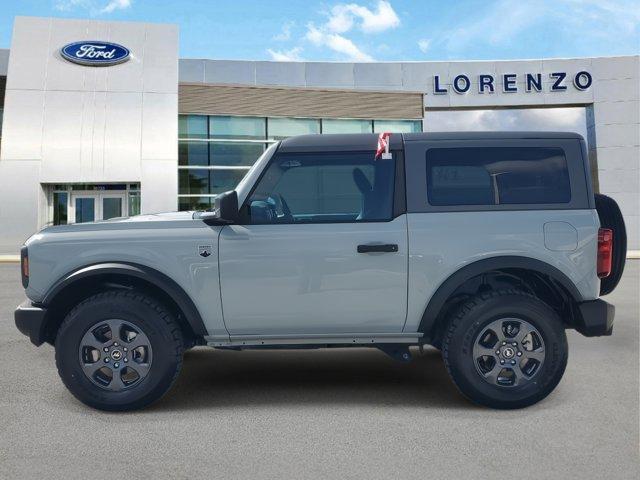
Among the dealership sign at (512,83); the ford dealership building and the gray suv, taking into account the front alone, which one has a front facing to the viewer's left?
the gray suv

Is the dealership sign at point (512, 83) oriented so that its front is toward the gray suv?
yes

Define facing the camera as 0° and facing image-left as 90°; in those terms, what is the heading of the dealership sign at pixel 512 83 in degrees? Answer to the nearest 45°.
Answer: approximately 0°

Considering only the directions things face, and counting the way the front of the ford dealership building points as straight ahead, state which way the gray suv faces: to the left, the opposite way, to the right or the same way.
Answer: to the right

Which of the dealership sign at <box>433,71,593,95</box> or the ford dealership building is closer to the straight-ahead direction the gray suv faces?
the ford dealership building

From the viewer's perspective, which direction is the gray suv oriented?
to the viewer's left

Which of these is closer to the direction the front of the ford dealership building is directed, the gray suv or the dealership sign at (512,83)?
the gray suv

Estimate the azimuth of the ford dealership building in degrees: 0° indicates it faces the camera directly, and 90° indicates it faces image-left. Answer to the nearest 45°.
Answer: approximately 0°

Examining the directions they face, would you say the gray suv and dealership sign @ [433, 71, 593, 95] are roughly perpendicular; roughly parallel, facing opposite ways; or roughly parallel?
roughly perpendicular
